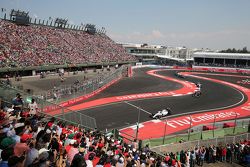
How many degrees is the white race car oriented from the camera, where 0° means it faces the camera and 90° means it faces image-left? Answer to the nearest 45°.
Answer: approximately 45°

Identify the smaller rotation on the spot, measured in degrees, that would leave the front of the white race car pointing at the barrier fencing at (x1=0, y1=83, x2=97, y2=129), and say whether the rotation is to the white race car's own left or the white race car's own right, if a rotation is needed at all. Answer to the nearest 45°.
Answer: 0° — it already faces it

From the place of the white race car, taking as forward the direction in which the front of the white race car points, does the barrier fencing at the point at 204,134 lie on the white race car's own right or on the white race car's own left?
on the white race car's own left

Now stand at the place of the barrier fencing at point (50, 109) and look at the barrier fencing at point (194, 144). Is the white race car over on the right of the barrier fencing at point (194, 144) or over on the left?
left

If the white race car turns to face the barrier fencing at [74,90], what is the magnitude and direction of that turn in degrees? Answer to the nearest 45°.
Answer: approximately 45° to its right
